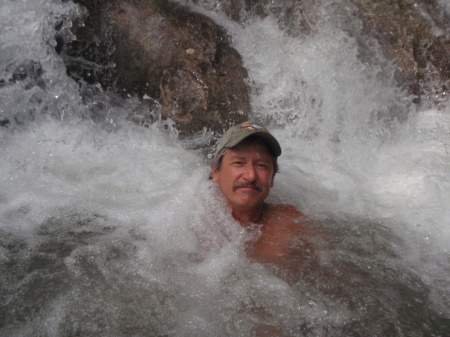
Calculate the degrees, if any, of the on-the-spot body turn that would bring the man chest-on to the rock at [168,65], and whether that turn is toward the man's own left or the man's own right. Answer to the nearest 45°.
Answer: approximately 135° to the man's own right

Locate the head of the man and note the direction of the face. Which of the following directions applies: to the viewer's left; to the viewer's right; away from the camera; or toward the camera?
toward the camera

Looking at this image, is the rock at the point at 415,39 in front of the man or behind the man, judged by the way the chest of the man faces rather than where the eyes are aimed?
behind

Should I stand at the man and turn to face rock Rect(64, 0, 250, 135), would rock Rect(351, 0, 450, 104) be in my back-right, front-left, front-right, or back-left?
front-right

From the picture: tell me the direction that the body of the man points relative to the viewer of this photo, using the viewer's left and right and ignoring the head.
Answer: facing the viewer

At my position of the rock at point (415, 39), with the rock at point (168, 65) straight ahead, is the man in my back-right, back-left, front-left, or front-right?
front-left

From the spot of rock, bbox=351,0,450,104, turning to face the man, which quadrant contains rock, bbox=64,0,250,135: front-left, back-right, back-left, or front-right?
front-right
